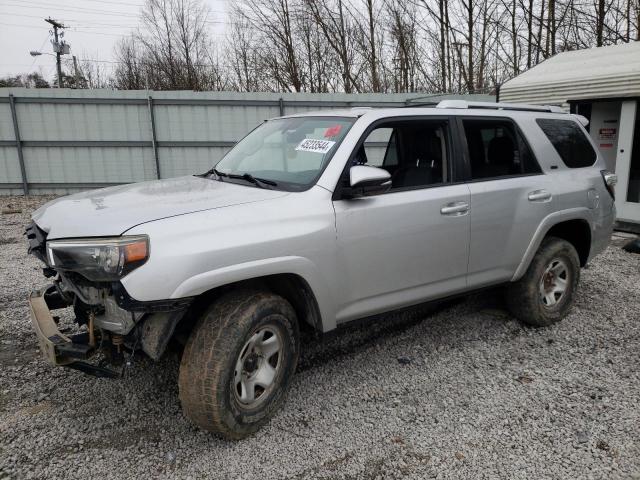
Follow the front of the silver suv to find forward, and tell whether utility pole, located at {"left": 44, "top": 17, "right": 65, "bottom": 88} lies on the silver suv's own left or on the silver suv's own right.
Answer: on the silver suv's own right

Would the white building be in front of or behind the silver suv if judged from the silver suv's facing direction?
behind

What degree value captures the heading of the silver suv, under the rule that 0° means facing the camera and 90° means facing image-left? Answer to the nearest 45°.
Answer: approximately 45°

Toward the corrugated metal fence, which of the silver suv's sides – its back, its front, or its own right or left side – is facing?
right
